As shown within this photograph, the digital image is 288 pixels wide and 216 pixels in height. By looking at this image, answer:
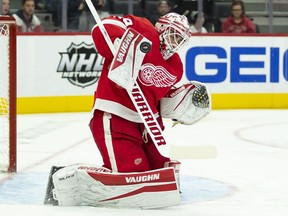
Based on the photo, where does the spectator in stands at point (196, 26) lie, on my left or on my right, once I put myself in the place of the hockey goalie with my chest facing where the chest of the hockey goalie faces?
on my left

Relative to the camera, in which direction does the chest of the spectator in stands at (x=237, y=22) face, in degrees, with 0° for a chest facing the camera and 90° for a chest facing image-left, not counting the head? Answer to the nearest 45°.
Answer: approximately 0°

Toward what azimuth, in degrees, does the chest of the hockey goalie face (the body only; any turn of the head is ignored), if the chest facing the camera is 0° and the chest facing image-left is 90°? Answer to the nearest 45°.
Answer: approximately 315°

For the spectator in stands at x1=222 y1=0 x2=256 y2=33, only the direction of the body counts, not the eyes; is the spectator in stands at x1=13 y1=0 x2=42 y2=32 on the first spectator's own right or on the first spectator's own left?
on the first spectator's own right

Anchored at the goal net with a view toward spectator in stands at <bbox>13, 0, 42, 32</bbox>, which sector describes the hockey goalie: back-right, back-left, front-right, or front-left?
back-right

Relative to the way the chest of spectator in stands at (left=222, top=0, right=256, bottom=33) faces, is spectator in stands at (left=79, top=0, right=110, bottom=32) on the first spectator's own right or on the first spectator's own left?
on the first spectator's own right

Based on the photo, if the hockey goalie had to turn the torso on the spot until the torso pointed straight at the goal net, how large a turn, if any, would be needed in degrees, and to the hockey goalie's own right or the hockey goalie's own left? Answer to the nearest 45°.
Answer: approximately 180°
